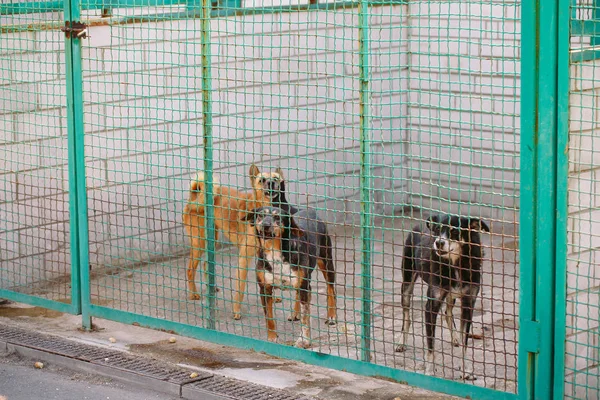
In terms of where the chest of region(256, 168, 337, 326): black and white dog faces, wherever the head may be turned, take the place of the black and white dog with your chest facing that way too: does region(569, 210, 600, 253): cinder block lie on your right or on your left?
on your left

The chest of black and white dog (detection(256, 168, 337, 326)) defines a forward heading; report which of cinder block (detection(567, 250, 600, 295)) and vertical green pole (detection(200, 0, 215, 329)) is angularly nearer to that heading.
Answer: the vertical green pole

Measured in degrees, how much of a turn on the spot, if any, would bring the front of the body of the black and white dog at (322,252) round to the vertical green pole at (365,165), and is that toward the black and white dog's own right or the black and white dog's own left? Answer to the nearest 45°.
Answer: approximately 90° to the black and white dog's own left

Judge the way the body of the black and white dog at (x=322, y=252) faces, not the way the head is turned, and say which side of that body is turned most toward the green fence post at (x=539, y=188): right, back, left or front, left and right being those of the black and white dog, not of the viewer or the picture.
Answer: left

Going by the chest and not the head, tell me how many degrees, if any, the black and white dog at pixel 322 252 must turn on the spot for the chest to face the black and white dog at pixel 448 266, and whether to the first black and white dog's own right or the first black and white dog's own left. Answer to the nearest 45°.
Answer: approximately 135° to the first black and white dog's own left

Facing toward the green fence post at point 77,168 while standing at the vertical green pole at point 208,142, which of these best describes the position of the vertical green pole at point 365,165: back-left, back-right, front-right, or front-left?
back-left

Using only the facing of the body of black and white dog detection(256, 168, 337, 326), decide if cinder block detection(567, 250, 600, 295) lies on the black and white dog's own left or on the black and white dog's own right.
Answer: on the black and white dog's own left
